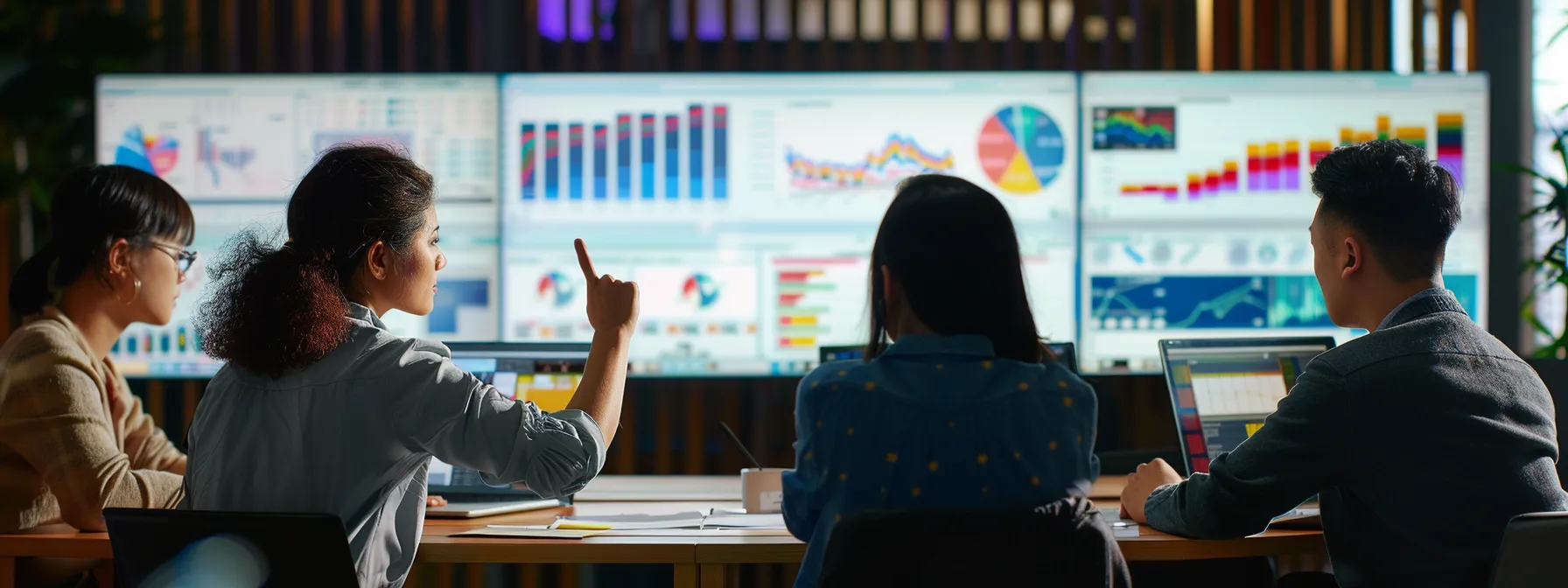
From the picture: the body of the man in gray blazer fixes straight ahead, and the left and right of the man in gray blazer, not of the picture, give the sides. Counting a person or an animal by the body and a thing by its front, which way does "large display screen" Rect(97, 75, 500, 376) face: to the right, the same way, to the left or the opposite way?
the opposite way

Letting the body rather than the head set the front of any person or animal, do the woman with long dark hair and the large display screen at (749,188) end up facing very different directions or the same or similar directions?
very different directions

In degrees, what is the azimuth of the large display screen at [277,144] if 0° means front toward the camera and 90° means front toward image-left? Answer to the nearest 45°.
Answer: approximately 0°

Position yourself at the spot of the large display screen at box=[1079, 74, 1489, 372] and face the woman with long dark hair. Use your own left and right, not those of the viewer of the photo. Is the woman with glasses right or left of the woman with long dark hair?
right

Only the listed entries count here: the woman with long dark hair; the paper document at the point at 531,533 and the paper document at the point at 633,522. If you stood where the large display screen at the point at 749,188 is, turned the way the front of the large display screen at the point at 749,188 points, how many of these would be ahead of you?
3

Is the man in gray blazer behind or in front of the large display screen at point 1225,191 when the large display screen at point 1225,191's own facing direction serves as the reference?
in front

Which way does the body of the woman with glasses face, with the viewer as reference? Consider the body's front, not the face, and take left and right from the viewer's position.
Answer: facing to the right of the viewer

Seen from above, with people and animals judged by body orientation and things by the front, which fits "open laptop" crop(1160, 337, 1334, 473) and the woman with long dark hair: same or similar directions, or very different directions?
very different directions

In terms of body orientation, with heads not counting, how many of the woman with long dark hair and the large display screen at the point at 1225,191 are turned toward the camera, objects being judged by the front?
1

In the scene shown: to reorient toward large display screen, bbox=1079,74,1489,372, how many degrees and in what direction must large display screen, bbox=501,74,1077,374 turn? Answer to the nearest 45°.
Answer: approximately 90° to its left

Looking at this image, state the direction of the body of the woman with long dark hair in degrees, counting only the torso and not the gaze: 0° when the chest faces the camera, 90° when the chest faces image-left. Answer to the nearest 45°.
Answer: approximately 180°

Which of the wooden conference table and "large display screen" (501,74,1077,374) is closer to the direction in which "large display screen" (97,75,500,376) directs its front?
the wooden conference table

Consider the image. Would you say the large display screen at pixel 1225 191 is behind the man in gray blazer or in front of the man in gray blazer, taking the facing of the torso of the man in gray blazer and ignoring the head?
in front

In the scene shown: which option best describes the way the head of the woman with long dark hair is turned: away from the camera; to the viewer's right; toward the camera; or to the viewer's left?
away from the camera

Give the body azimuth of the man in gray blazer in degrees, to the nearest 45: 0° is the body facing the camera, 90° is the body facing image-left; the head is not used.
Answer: approximately 135°

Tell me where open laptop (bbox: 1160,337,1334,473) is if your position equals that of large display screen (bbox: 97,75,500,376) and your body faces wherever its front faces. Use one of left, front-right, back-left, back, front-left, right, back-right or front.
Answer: front-left

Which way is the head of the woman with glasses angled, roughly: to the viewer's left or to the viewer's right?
to the viewer's right
